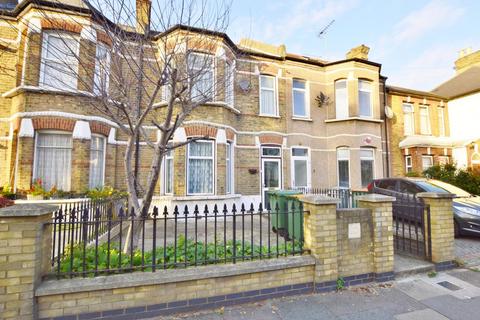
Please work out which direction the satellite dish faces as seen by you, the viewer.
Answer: facing the viewer and to the right of the viewer

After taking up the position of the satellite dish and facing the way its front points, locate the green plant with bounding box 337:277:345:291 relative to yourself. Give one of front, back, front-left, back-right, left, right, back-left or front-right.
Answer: front-right

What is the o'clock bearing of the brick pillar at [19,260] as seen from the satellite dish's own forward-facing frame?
The brick pillar is roughly at 2 o'clock from the satellite dish.

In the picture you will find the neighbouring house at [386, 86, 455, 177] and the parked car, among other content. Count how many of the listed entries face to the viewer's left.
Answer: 0

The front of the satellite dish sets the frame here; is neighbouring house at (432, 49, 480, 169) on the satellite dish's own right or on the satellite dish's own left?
on the satellite dish's own left

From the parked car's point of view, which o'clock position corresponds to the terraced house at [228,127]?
The terraced house is roughly at 4 o'clock from the parked car.

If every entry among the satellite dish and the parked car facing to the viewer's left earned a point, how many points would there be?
0

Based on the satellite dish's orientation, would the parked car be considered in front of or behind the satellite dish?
in front

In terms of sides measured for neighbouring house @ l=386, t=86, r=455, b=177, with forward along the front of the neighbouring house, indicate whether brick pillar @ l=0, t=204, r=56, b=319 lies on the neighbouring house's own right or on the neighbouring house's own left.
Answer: on the neighbouring house's own right

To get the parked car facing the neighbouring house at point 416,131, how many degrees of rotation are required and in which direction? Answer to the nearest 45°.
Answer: approximately 135° to its left

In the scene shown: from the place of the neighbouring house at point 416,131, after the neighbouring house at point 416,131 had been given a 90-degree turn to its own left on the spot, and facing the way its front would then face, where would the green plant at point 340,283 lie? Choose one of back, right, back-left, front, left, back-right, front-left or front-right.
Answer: back-right

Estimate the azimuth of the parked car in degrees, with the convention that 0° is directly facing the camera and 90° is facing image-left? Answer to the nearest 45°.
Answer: approximately 315°

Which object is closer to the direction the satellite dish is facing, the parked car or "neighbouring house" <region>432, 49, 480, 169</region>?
the parked car
